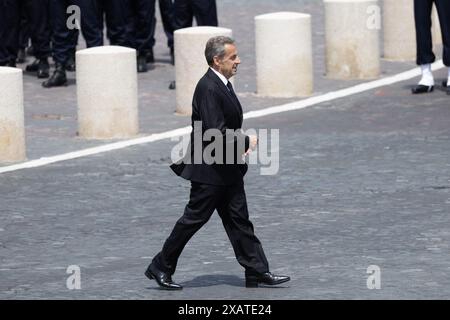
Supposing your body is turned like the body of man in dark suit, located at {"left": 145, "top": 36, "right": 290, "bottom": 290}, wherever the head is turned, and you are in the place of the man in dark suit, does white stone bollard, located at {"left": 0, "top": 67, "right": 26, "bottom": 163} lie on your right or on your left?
on your left

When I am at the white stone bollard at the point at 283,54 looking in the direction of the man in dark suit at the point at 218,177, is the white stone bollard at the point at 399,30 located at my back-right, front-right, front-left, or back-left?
back-left

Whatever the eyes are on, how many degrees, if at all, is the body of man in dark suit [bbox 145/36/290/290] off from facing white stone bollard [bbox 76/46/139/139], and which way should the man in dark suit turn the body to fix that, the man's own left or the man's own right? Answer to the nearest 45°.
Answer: approximately 90° to the man's own left

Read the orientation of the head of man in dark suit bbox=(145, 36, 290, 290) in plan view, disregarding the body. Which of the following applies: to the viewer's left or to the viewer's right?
to the viewer's right

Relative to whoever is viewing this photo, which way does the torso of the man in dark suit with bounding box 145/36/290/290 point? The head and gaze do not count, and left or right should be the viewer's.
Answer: facing to the right of the viewer

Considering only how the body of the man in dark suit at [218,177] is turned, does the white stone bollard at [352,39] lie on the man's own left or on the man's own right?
on the man's own left

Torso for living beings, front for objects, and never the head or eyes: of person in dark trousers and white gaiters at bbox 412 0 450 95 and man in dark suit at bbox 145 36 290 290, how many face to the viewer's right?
1

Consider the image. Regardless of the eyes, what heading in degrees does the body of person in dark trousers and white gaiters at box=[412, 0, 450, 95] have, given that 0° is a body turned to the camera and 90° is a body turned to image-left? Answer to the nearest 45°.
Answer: approximately 45°

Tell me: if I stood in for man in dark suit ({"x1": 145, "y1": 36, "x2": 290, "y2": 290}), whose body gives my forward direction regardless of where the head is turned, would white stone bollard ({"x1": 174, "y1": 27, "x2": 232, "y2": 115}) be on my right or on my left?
on my left
